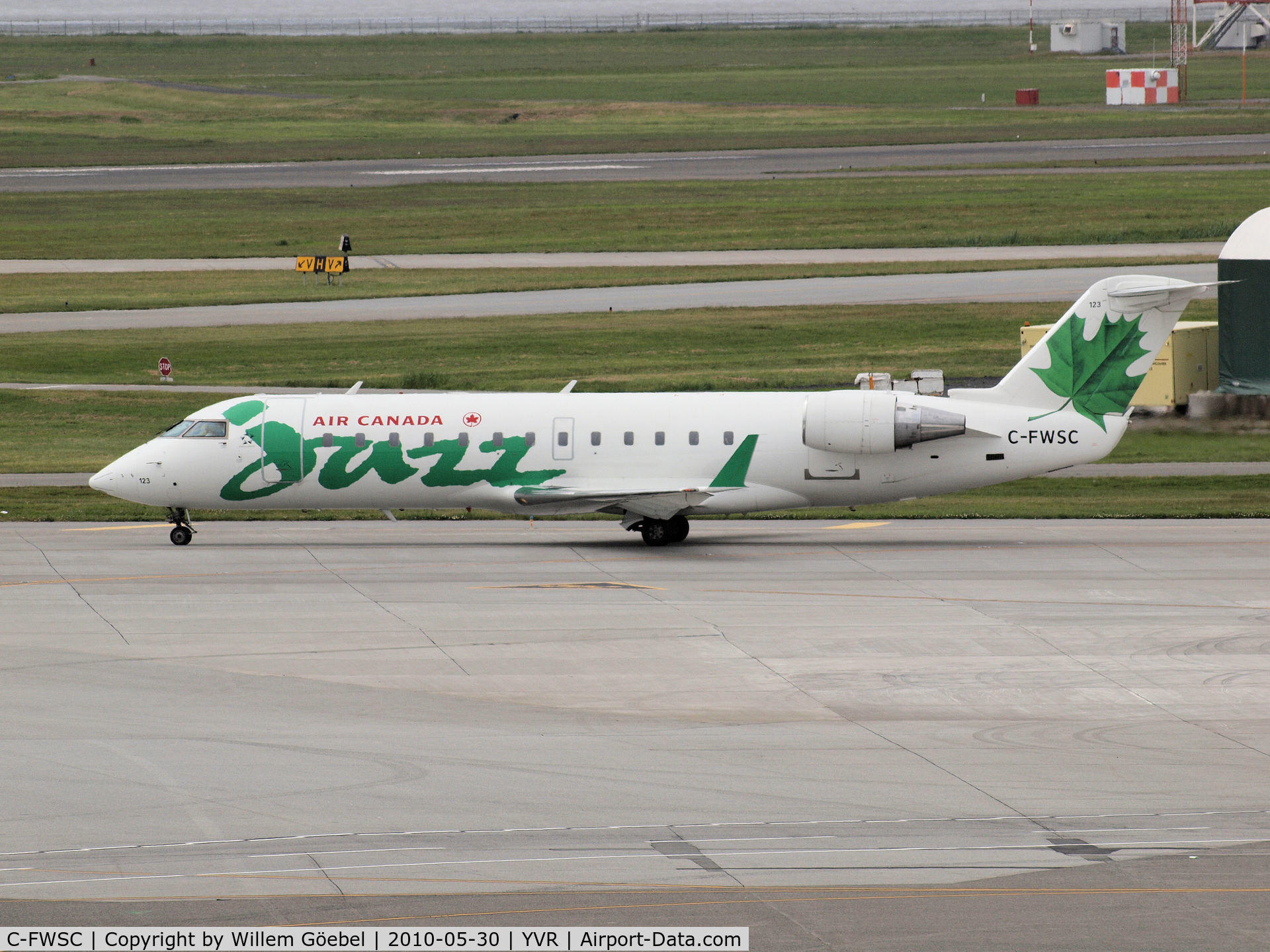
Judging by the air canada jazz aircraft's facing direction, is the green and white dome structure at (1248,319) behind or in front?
behind

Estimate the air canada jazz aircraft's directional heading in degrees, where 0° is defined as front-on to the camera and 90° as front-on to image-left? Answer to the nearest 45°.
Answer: approximately 90°
